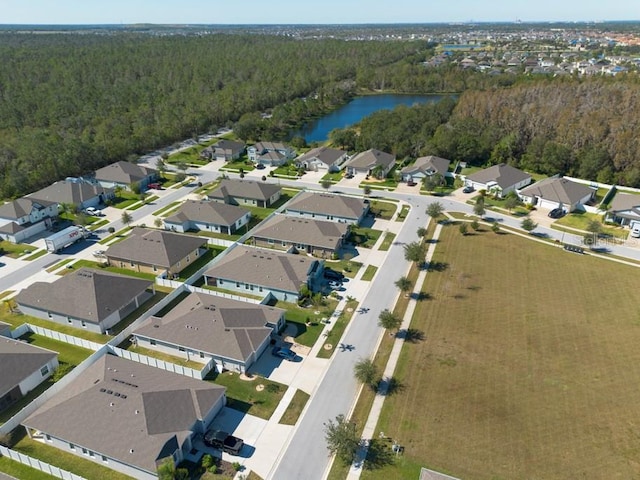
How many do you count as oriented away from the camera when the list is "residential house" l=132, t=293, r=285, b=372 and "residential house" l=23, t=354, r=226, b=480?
0

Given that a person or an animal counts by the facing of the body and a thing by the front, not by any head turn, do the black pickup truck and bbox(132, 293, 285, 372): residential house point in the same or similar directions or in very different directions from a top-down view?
very different directions

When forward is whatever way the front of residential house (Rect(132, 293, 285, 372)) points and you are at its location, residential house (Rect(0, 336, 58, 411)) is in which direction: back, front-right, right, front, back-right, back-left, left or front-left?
back-right

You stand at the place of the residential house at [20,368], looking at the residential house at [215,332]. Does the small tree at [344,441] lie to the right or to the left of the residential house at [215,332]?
right

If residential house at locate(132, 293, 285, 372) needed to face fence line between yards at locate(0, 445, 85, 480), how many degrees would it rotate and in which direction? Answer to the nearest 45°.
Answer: approximately 90° to its right

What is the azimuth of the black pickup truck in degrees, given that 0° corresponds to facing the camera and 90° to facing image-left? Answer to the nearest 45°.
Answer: approximately 135°

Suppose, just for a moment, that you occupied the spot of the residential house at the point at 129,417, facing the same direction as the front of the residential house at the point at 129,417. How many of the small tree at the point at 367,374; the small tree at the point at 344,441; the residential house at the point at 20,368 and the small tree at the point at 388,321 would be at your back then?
1

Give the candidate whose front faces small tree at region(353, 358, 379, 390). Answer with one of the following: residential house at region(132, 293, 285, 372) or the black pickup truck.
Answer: the residential house

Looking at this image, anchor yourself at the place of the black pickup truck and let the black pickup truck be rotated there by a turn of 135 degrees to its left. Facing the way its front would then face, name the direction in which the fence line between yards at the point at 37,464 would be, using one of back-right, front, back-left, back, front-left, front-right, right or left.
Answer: right

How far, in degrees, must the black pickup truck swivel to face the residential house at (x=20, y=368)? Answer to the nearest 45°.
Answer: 0° — it already faces it

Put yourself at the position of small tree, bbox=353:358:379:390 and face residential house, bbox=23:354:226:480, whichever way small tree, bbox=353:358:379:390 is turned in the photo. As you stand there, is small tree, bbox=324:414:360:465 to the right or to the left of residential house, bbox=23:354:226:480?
left

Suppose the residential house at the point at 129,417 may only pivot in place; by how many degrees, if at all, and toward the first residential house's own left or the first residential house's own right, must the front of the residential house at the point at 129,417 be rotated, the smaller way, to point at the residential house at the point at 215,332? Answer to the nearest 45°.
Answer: approximately 90° to the first residential house's own left

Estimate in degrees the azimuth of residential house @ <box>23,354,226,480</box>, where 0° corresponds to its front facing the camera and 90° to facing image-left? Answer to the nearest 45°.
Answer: approximately 315°

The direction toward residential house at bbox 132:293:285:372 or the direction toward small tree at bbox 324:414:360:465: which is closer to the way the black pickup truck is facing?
the residential house
